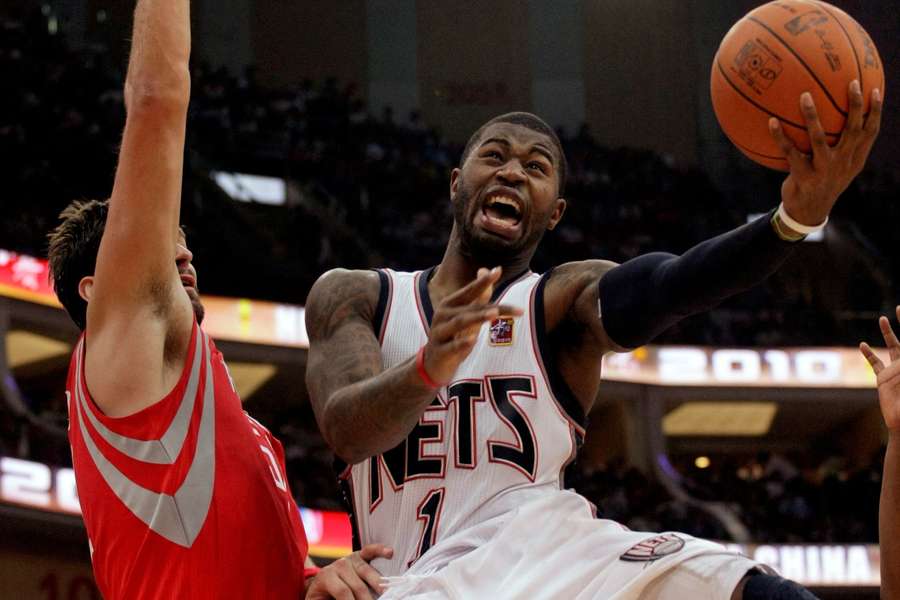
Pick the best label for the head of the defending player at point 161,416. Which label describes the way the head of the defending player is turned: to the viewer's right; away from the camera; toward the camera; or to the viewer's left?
to the viewer's right

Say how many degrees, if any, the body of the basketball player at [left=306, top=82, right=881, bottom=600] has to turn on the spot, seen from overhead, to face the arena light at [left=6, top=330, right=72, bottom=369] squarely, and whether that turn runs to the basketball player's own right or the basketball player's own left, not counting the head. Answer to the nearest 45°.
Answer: approximately 135° to the basketball player's own right

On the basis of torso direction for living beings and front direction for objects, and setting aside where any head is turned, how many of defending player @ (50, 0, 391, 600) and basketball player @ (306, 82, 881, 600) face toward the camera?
1

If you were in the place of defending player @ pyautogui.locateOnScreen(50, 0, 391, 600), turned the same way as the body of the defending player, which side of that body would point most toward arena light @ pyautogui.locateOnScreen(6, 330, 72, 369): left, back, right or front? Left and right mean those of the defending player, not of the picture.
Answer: left

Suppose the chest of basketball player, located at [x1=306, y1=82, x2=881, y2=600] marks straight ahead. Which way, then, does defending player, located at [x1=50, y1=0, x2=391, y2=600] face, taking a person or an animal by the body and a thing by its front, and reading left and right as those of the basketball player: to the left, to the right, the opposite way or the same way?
to the left

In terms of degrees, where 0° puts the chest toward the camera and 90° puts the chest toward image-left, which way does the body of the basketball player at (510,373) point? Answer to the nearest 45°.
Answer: approximately 0°

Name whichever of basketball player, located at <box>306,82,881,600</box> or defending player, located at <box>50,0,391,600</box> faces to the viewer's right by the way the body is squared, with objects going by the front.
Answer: the defending player

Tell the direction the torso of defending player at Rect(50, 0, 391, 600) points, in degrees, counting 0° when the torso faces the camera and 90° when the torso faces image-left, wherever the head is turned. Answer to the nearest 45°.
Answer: approximately 270°

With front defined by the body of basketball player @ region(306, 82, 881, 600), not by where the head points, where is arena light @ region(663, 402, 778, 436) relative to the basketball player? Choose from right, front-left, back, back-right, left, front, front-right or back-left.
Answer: back

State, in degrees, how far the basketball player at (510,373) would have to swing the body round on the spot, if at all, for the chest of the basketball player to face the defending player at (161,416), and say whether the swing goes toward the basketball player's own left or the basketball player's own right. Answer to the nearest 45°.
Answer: approximately 90° to the basketball player's own right
